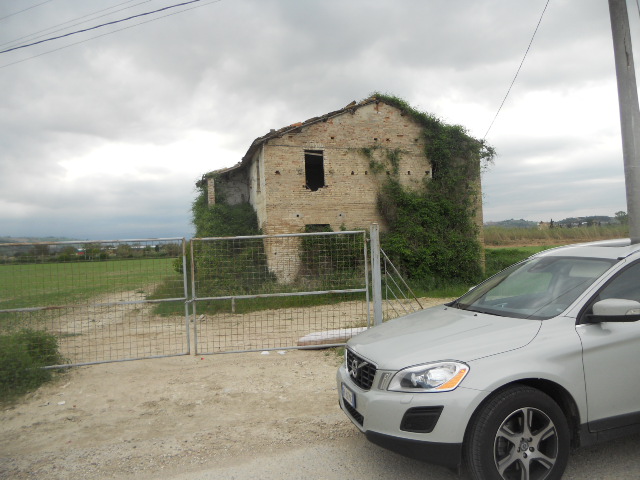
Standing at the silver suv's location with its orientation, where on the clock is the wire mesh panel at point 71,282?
The wire mesh panel is roughly at 2 o'clock from the silver suv.

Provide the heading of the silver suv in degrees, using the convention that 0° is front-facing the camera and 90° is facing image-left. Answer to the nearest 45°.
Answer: approximately 45°

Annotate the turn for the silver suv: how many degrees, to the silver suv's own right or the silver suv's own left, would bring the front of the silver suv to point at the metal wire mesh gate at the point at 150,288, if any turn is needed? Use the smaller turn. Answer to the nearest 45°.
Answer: approximately 90° to the silver suv's own right

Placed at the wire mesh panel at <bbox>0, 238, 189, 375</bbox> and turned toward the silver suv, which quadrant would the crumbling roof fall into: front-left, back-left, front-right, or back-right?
back-left

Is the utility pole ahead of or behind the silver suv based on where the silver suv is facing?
behind

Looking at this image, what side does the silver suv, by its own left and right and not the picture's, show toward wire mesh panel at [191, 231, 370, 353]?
right

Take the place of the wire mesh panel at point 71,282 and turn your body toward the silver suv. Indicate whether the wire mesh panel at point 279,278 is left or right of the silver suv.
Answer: left

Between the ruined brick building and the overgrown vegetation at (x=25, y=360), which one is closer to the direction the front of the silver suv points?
the overgrown vegetation

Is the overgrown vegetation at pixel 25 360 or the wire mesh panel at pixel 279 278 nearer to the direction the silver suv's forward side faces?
the overgrown vegetation

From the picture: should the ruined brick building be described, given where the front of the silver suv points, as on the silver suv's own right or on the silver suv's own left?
on the silver suv's own right
